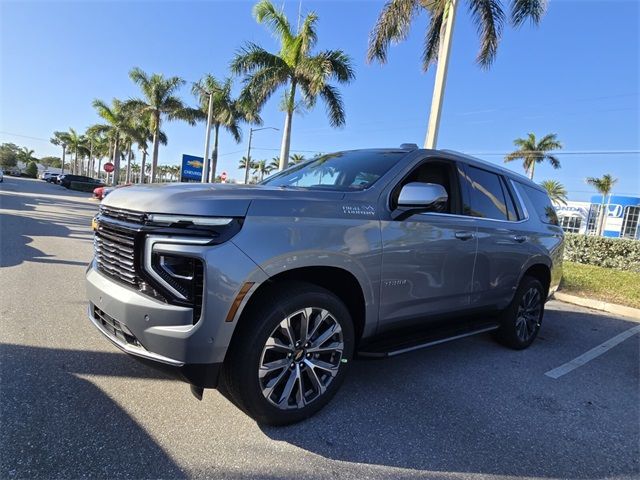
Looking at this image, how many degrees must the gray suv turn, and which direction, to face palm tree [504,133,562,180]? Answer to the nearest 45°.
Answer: approximately 180°

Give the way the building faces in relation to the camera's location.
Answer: facing the viewer

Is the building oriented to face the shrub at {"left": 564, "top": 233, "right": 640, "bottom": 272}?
yes

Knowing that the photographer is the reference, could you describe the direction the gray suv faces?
facing the viewer and to the left of the viewer

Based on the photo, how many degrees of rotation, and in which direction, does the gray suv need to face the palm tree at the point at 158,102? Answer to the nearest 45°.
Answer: approximately 90° to its right

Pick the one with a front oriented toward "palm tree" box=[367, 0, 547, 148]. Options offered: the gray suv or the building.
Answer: the building

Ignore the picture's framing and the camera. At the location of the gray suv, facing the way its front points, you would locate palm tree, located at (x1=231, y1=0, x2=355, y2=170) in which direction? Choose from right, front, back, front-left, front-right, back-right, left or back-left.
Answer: back-right

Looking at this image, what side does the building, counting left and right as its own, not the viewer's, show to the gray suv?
front

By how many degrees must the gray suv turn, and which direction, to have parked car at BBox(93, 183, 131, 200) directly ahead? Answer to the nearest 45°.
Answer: approximately 90° to its right

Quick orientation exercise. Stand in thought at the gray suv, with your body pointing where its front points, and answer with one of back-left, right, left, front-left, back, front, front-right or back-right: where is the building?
back

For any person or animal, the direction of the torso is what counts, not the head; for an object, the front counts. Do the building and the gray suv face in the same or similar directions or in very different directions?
same or similar directions

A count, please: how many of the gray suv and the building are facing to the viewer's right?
0

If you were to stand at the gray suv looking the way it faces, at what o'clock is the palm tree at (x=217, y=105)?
The palm tree is roughly at 4 o'clock from the gray suv.

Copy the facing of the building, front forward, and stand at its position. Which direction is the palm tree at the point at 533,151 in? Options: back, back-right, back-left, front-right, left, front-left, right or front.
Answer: front-right

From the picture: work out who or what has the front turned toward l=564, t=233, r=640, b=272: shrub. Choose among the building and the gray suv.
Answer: the building

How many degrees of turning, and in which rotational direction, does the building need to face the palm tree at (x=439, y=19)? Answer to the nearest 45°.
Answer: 0° — it already faces it
